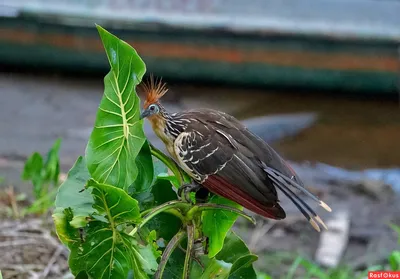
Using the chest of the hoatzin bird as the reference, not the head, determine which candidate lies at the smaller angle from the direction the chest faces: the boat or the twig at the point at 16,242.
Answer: the twig

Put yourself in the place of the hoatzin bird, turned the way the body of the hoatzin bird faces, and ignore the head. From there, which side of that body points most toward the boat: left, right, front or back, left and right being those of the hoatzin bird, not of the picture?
right

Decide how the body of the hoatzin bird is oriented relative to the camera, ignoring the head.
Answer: to the viewer's left
